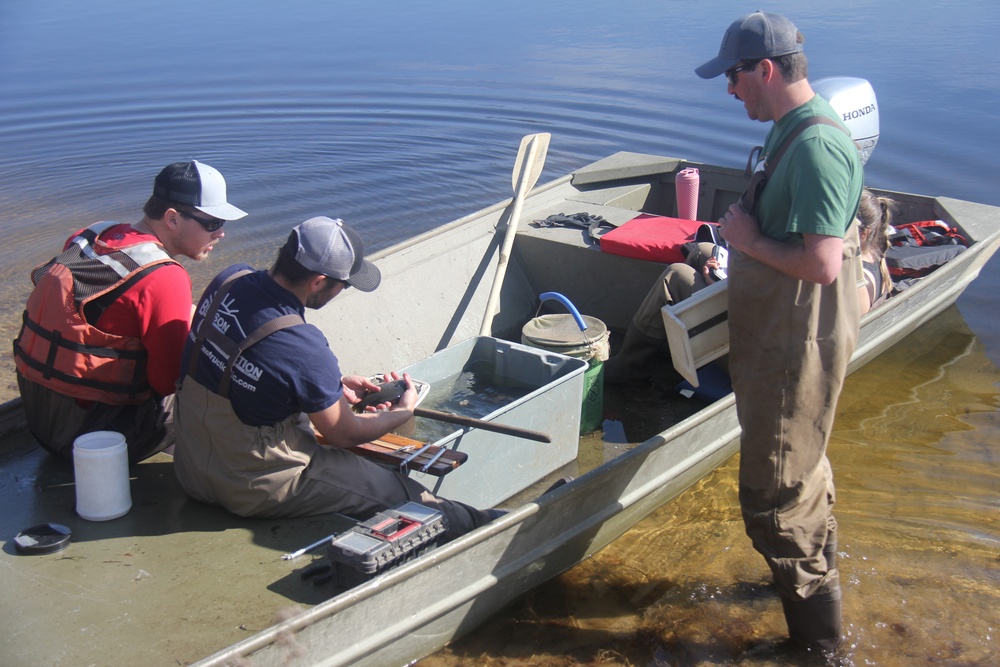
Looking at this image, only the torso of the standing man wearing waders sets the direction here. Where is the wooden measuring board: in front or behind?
in front

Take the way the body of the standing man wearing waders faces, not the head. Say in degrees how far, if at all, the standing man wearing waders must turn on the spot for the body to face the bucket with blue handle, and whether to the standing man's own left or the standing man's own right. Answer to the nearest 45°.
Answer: approximately 45° to the standing man's own right

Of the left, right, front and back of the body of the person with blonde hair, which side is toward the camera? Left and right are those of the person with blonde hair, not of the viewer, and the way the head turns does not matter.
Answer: left

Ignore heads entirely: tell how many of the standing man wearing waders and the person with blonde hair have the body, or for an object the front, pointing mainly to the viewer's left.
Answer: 2

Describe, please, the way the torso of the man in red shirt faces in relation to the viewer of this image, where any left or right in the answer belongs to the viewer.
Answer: facing away from the viewer and to the right of the viewer

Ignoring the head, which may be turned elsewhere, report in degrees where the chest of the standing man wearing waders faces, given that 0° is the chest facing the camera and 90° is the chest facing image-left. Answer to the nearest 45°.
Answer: approximately 90°

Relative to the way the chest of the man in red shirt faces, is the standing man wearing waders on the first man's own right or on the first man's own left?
on the first man's own right

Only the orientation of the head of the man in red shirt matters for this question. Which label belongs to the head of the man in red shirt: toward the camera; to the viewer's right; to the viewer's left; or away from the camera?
to the viewer's right

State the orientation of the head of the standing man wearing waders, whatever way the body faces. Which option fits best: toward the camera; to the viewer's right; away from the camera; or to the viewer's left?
to the viewer's left
